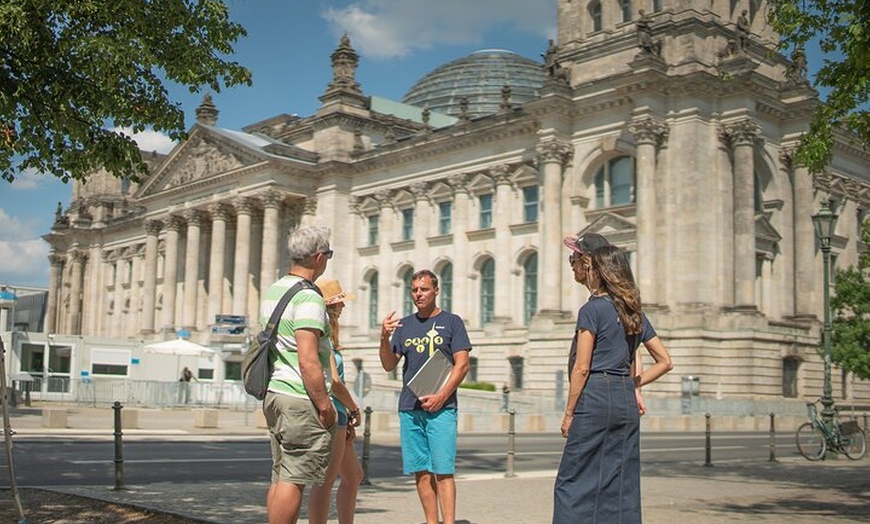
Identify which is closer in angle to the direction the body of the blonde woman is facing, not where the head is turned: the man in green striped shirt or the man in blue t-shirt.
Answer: the man in blue t-shirt

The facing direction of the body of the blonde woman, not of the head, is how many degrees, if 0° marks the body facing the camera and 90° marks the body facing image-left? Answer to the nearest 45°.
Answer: approximately 270°

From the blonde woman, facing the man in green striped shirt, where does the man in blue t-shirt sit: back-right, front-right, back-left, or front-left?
back-left

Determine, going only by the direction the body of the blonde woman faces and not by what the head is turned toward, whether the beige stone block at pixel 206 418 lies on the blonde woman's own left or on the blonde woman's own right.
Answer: on the blonde woman's own left

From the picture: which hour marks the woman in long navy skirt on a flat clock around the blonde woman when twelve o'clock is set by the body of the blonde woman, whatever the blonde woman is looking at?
The woman in long navy skirt is roughly at 1 o'clock from the blonde woman.

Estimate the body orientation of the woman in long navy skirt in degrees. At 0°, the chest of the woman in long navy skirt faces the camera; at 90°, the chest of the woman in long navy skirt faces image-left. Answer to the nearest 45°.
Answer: approximately 135°

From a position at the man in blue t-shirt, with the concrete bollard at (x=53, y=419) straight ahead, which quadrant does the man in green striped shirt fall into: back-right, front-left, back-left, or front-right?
back-left

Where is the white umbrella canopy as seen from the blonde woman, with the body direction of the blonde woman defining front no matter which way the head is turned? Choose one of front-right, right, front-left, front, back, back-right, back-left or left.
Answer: left

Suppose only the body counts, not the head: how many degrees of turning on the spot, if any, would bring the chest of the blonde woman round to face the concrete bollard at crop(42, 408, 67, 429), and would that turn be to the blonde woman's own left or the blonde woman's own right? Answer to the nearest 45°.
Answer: approximately 90° to the blonde woman's own left

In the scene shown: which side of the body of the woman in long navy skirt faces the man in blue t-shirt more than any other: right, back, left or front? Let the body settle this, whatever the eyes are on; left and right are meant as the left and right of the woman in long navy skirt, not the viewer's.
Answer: front

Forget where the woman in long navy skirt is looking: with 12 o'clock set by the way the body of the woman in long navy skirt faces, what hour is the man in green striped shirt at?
The man in green striped shirt is roughly at 10 o'clock from the woman in long navy skirt.

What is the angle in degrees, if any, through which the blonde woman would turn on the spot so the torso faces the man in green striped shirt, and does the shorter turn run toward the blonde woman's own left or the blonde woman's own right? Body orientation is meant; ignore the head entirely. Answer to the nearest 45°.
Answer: approximately 90° to the blonde woman's own right

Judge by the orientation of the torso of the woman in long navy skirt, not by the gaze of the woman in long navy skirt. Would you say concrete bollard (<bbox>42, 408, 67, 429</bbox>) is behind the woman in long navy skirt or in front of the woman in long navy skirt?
in front

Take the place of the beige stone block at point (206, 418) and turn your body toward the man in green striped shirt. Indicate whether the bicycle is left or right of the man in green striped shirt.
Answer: left

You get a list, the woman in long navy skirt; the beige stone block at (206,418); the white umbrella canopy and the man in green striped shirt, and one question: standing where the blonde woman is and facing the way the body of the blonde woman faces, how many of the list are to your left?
2

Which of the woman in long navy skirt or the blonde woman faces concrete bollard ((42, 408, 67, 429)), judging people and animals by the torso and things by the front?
the woman in long navy skirt

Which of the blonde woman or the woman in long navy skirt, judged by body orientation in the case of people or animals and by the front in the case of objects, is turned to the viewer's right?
the blonde woman

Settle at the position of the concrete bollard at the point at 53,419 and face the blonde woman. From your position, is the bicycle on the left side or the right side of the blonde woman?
left

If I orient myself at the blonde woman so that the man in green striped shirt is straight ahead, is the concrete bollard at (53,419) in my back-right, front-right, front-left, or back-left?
back-right

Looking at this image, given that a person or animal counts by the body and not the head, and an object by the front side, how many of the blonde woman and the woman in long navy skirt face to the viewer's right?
1
